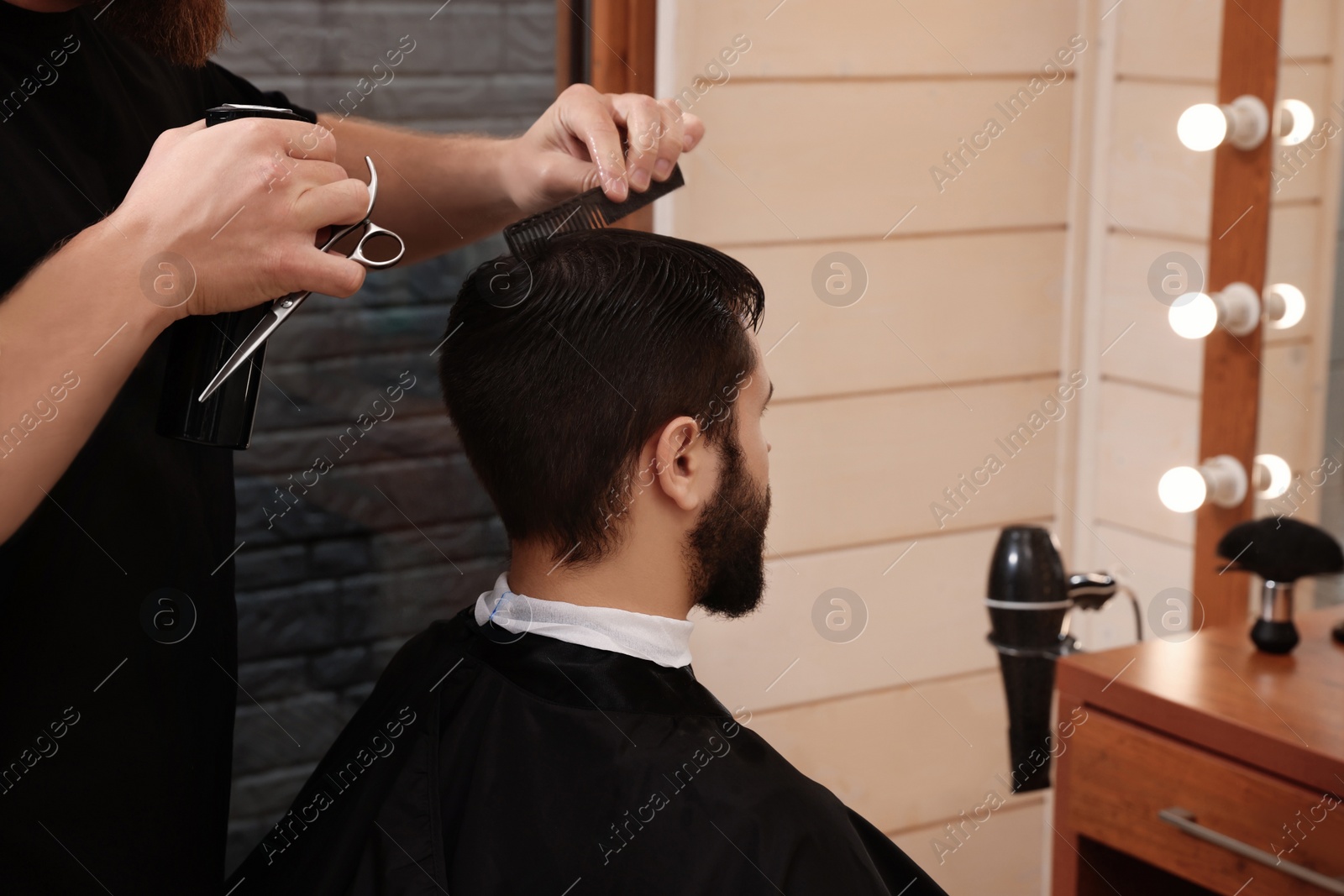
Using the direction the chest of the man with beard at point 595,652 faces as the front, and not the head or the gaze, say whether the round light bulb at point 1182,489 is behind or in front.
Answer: in front

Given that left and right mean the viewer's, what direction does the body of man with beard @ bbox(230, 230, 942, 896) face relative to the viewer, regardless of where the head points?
facing away from the viewer and to the right of the viewer

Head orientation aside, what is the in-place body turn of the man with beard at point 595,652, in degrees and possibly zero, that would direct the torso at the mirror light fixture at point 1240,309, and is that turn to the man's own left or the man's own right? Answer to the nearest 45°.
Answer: approximately 45° to the man's own right

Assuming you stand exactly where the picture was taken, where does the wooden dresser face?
facing the viewer and to the left of the viewer

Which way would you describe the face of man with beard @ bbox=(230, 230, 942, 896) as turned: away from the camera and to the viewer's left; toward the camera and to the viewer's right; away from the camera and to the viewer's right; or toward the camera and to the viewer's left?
away from the camera and to the viewer's right

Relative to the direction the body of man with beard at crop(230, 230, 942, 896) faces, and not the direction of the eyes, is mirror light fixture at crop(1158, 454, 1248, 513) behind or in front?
in front

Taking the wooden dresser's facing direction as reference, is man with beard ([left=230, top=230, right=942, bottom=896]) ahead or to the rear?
ahead

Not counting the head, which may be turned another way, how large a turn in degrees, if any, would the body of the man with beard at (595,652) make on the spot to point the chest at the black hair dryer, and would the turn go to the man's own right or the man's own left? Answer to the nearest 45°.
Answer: approximately 45° to the man's own right
